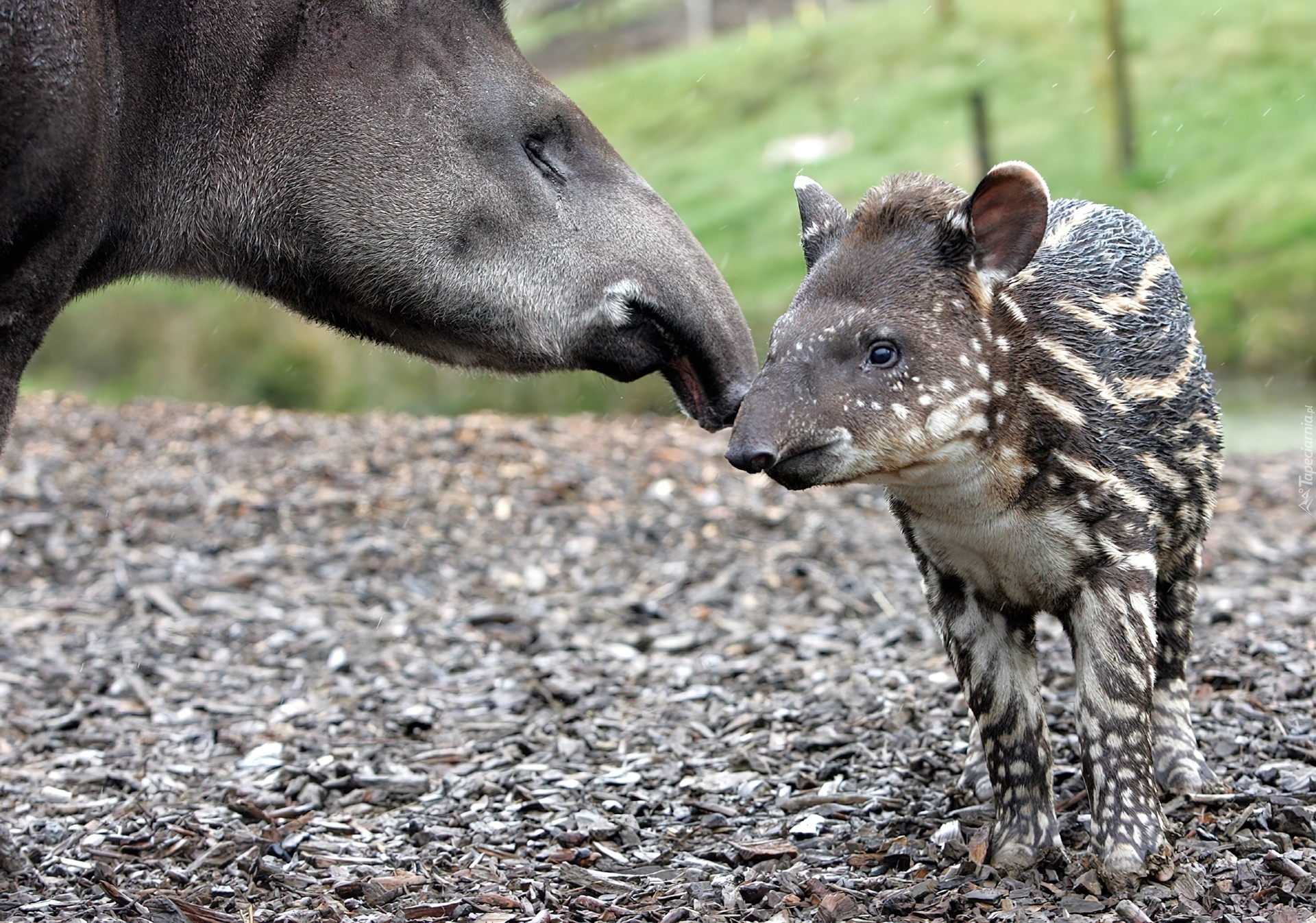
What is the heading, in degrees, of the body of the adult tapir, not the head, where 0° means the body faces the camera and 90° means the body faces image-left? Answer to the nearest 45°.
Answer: approximately 270°

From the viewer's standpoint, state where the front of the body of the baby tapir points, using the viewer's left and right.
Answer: facing the viewer and to the left of the viewer

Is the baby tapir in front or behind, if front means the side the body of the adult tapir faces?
in front

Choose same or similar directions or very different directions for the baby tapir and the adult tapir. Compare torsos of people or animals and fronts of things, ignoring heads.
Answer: very different directions

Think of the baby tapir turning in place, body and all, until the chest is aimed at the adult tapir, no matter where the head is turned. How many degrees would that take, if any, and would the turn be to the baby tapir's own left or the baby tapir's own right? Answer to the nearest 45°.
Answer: approximately 45° to the baby tapir's own right

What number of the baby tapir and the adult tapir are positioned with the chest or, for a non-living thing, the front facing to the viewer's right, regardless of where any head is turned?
1
